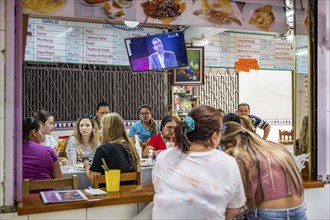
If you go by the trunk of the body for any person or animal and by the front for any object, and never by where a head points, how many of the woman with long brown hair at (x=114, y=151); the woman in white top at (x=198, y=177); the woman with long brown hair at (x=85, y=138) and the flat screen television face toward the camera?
2

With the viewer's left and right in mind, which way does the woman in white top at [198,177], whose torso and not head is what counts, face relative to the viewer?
facing away from the viewer and to the right of the viewer

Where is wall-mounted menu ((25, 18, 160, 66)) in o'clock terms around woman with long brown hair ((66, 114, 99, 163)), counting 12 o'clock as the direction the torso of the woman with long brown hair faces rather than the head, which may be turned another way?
The wall-mounted menu is roughly at 6 o'clock from the woman with long brown hair.

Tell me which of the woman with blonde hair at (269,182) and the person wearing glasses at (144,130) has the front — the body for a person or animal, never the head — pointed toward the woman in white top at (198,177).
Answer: the person wearing glasses

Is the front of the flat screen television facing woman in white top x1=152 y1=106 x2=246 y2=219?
yes

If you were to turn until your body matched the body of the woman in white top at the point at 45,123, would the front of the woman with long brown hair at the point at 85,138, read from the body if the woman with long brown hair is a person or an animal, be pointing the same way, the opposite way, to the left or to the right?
to the right

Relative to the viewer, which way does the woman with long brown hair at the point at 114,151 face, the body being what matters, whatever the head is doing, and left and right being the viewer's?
facing away from the viewer and to the left of the viewer

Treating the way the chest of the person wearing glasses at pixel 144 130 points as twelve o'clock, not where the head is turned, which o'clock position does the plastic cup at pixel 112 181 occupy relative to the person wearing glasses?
The plastic cup is roughly at 12 o'clock from the person wearing glasses.

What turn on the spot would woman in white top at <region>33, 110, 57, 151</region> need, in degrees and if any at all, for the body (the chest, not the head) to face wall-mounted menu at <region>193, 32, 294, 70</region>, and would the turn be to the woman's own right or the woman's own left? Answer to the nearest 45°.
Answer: approximately 45° to the woman's own left

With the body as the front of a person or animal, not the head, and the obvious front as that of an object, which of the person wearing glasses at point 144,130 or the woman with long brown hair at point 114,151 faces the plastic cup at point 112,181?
the person wearing glasses

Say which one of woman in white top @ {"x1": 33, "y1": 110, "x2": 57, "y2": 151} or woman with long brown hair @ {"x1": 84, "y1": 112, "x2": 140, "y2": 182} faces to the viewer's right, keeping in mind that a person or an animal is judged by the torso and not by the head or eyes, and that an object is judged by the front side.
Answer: the woman in white top
